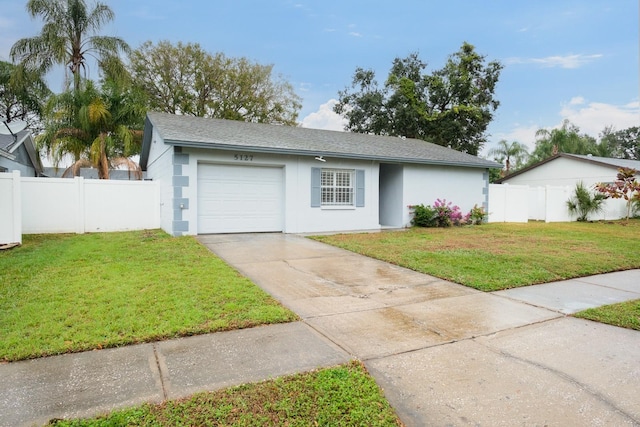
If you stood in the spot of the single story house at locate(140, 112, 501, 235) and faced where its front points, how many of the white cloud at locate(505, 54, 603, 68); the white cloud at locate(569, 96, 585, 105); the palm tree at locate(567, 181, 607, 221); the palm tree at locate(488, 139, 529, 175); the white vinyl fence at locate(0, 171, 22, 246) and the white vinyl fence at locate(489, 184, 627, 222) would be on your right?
1

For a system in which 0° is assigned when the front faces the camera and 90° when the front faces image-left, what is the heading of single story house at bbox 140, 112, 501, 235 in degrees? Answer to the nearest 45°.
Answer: approximately 315°

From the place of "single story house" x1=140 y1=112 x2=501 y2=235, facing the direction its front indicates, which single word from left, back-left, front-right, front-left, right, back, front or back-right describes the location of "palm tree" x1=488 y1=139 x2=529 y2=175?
left

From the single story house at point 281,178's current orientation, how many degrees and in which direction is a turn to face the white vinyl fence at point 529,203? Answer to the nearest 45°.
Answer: approximately 90° to its left

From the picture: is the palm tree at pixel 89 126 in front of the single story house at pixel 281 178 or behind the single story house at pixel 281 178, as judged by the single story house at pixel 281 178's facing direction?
behind

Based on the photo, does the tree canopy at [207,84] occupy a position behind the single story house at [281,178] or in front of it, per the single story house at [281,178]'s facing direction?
behind

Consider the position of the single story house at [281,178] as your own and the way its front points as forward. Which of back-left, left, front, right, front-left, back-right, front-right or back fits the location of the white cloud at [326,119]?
back-left

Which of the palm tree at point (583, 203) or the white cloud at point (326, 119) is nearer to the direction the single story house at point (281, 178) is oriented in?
the palm tree

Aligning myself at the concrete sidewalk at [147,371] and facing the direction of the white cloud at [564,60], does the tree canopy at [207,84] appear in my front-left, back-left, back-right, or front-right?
front-left

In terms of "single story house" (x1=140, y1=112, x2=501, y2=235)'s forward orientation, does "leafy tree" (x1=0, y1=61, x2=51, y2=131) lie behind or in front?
behind
